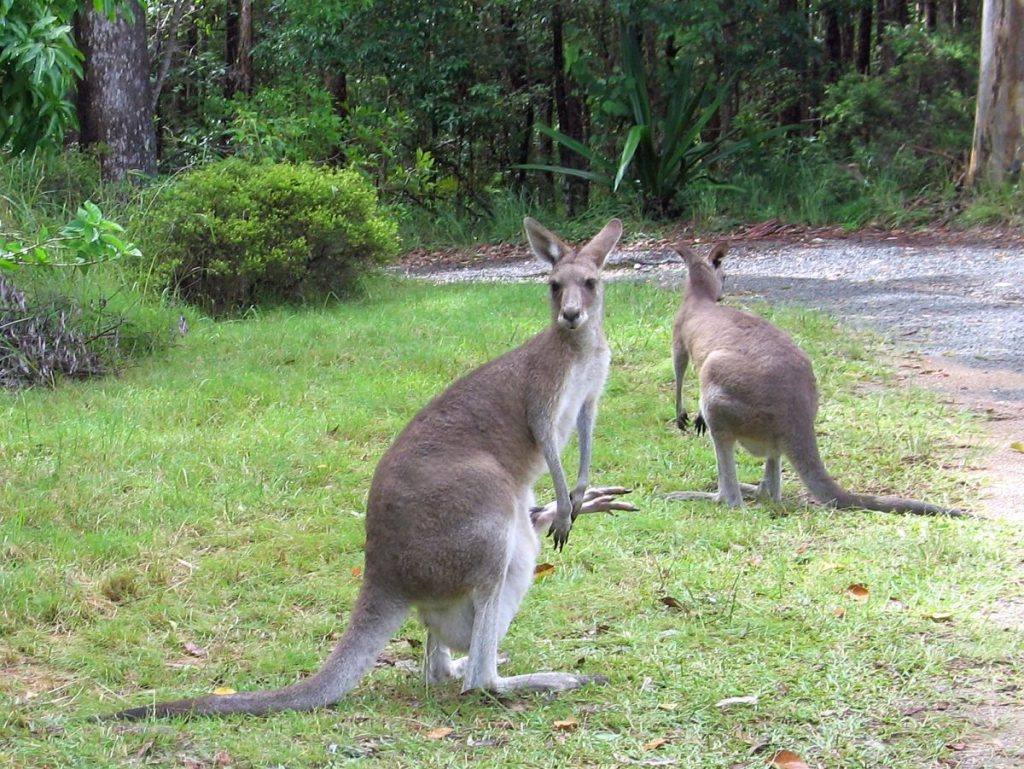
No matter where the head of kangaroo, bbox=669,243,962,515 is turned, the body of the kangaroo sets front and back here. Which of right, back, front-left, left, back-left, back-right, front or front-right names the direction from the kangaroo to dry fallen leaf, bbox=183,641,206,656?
left

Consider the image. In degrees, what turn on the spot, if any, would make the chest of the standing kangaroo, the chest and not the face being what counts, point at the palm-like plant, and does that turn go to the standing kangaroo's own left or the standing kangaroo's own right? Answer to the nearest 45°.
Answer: approximately 90° to the standing kangaroo's own left

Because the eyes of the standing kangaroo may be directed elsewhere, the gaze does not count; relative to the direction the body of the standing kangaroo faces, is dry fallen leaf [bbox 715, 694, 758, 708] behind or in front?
in front

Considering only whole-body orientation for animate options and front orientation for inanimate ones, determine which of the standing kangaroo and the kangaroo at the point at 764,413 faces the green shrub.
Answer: the kangaroo

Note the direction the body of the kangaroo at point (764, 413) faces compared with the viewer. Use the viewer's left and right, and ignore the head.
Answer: facing away from the viewer and to the left of the viewer

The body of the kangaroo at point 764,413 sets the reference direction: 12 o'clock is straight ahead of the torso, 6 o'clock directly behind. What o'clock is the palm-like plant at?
The palm-like plant is roughly at 1 o'clock from the kangaroo.

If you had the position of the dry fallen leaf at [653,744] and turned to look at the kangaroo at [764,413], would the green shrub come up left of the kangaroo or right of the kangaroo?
left

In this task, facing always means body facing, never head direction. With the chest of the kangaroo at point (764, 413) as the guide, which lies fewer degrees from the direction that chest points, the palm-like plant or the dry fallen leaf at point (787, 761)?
the palm-like plant

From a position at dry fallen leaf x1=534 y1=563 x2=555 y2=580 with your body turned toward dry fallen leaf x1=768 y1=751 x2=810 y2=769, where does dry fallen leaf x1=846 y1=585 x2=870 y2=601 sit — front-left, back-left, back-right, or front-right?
front-left

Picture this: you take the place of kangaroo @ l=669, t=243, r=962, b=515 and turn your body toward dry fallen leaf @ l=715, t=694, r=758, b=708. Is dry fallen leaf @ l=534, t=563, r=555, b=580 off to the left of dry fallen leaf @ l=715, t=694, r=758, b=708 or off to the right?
right

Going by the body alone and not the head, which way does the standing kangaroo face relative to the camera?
to the viewer's right

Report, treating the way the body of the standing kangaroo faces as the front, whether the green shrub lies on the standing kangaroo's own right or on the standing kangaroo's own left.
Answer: on the standing kangaroo's own left

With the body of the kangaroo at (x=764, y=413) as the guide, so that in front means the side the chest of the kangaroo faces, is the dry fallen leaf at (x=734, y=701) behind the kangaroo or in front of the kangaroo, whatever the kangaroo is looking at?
behind
